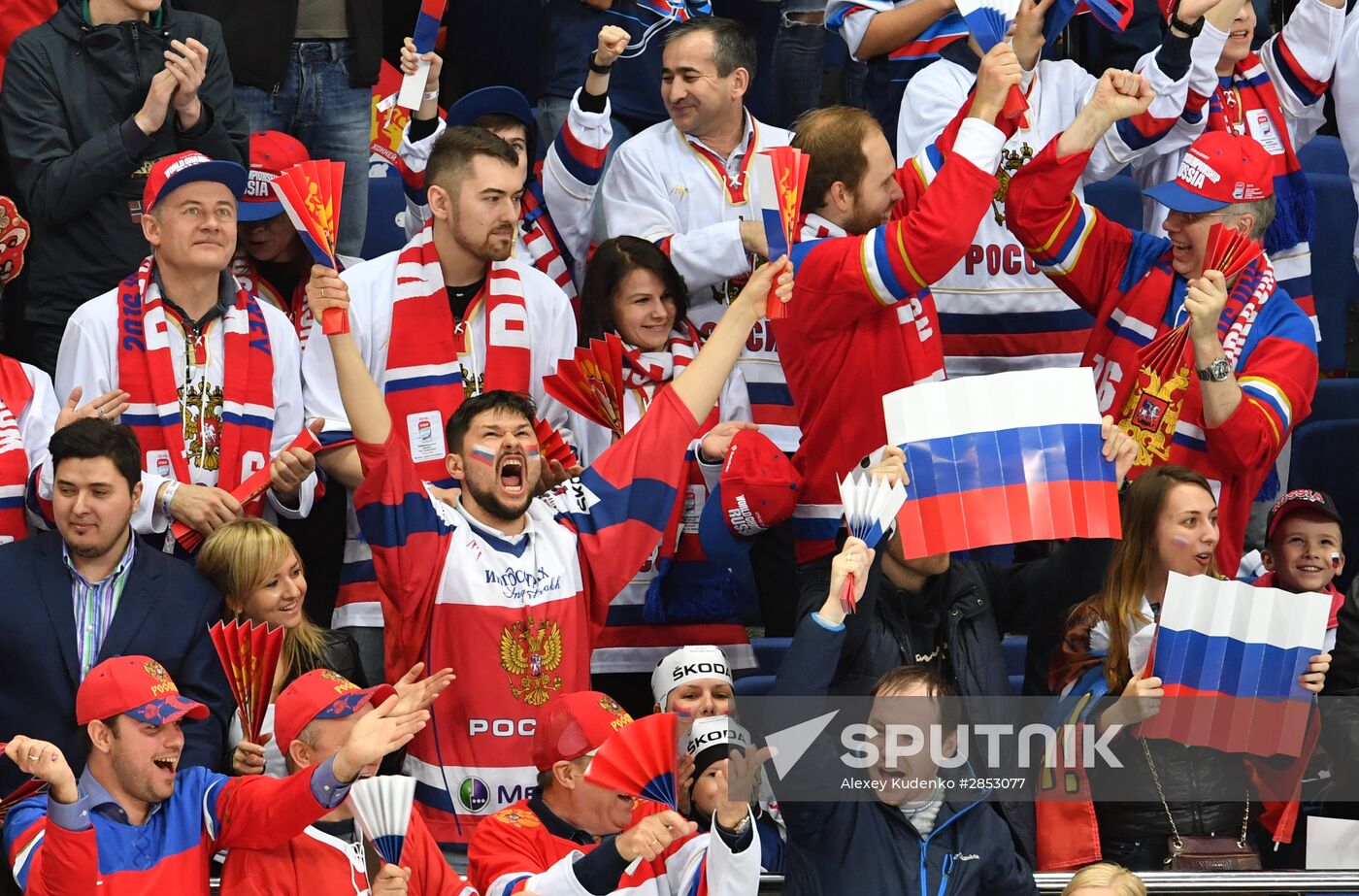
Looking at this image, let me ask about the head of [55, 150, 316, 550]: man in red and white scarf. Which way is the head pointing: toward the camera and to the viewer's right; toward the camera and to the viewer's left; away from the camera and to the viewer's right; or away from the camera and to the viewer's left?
toward the camera and to the viewer's right

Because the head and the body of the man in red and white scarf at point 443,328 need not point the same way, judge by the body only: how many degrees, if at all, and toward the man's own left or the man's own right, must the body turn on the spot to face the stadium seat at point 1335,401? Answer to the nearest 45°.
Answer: approximately 45° to the man's own left

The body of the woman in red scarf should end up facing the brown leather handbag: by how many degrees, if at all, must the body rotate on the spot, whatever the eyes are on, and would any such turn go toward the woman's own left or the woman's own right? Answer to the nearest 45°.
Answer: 0° — they already face it

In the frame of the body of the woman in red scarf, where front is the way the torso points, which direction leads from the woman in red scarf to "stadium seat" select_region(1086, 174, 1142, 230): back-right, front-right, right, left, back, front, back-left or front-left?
left

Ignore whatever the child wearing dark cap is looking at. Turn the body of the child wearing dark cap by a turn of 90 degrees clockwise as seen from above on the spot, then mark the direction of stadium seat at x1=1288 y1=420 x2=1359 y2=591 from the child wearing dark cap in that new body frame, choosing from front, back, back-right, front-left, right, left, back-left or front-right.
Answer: right

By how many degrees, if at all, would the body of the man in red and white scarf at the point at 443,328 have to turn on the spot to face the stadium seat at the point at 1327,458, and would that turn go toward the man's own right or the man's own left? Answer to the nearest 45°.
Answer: approximately 45° to the man's own left

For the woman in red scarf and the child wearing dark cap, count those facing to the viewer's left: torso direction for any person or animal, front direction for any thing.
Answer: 0

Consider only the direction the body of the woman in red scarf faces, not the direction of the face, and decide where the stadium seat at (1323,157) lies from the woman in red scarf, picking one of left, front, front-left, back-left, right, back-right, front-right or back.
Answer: left

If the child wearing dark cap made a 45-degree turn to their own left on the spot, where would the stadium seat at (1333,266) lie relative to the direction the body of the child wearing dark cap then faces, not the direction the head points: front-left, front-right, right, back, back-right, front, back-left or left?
back-left

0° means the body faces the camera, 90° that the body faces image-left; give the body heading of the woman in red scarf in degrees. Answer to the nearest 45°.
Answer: approximately 315°

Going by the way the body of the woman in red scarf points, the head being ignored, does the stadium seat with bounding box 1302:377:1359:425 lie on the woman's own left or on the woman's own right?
on the woman's own left

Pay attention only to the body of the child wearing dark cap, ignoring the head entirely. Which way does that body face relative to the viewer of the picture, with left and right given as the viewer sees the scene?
facing the viewer

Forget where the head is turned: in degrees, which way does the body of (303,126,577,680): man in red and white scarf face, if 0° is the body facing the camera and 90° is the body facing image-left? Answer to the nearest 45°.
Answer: approximately 315°

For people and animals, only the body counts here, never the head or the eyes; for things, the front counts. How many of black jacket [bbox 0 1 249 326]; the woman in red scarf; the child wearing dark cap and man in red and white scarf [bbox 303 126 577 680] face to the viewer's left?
0

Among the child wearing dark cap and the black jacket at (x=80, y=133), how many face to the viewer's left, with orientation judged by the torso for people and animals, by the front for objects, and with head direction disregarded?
0

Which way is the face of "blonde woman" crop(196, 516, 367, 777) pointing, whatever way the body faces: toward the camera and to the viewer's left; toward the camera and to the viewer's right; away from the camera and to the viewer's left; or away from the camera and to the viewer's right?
toward the camera and to the viewer's right

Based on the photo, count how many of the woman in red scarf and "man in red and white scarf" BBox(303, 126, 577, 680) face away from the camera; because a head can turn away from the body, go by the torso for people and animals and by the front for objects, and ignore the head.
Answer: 0

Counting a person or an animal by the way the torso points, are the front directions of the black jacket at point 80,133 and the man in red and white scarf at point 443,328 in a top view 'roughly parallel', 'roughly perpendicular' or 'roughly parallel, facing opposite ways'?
roughly parallel

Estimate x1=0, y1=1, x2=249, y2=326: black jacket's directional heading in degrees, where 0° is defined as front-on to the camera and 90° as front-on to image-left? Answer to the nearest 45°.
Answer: approximately 315°
